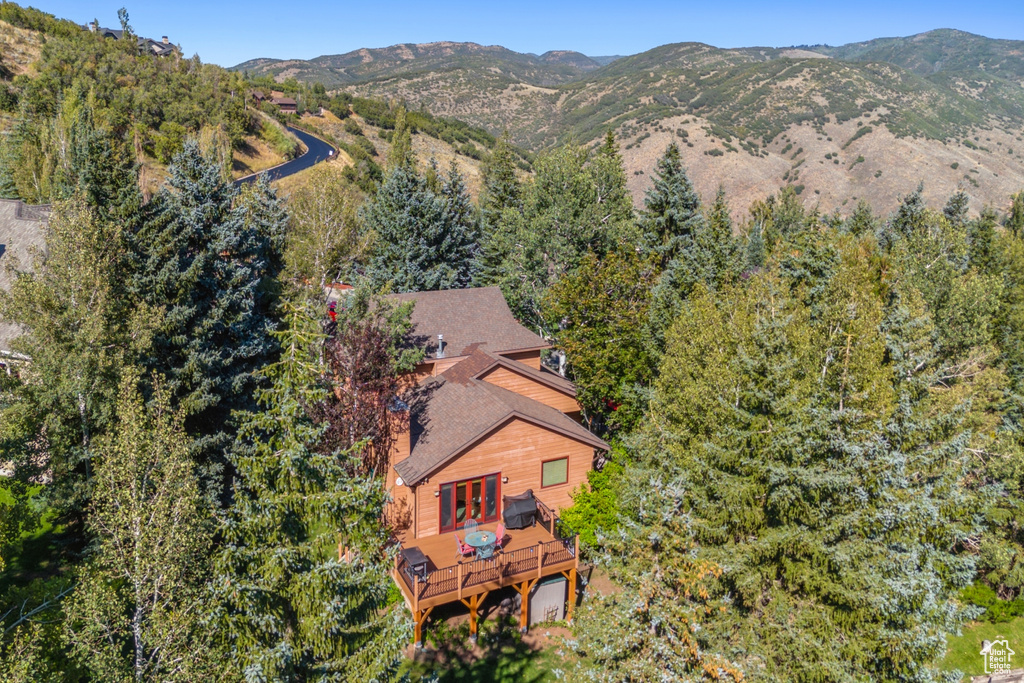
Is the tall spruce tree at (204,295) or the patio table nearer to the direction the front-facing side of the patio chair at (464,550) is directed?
the patio table

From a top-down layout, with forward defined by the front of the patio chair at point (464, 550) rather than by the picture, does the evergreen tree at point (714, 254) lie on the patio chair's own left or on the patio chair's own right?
on the patio chair's own left

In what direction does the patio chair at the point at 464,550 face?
to the viewer's right

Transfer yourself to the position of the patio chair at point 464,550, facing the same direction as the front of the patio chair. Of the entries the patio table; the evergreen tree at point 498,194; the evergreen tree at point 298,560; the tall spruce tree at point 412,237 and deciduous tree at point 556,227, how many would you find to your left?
3

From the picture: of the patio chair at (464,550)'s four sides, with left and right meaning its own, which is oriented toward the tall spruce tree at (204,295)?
back

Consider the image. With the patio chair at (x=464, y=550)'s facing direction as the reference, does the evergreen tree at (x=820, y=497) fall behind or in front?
in front

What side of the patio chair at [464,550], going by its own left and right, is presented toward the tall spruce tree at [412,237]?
left

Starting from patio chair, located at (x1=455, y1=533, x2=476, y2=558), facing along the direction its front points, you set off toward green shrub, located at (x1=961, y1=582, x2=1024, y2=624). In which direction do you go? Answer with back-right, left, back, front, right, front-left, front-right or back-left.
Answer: front

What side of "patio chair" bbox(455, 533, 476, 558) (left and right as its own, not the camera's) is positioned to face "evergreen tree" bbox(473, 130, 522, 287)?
left

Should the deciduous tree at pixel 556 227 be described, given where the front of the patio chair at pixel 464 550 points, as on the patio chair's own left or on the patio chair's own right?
on the patio chair's own left

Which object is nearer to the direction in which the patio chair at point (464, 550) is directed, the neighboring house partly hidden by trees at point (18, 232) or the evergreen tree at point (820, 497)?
the evergreen tree
